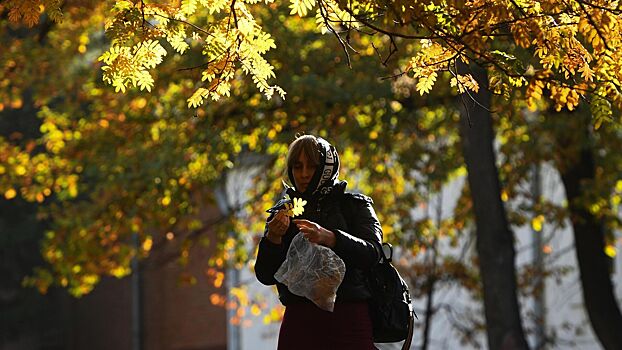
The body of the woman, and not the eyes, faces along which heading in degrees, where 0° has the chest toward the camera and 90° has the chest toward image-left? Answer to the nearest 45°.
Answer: approximately 45°
